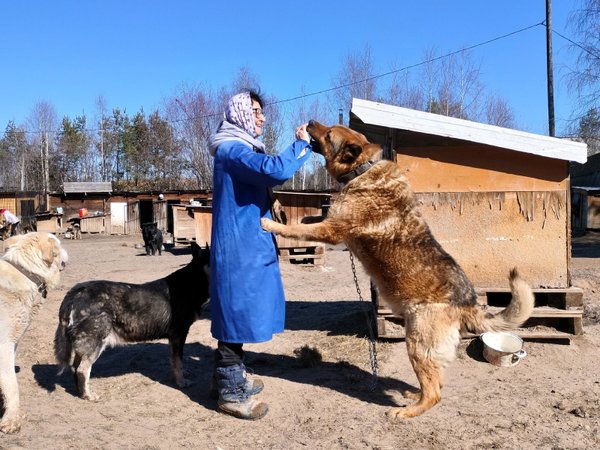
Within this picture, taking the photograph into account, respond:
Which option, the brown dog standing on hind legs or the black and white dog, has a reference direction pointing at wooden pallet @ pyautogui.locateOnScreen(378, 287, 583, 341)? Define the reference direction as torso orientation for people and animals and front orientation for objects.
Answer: the black and white dog

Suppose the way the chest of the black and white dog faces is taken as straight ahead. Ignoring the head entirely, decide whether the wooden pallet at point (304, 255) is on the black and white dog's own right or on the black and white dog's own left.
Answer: on the black and white dog's own left

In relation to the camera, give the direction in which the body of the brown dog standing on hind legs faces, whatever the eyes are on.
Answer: to the viewer's left

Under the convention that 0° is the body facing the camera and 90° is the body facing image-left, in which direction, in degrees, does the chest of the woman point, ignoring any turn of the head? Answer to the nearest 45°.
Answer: approximately 270°

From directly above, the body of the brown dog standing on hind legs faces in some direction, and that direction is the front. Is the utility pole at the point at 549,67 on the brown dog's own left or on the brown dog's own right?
on the brown dog's own right

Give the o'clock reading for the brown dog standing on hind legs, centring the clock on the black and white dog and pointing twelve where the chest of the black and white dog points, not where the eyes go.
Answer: The brown dog standing on hind legs is roughly at 1 o'clock from the black and white dog.

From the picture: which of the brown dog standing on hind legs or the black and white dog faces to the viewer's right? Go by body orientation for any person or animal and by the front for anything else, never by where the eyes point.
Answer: the black and white dog

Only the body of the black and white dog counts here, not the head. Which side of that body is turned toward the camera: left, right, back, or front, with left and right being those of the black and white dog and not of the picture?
right

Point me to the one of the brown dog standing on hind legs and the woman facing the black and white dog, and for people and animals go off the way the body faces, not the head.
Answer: the brown dog standing on hind legs

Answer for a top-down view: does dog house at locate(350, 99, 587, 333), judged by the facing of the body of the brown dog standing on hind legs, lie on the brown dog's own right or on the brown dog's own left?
on the brown dog's own right

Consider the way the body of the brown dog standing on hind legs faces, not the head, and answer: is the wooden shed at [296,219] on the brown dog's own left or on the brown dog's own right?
on the brown dog's own right

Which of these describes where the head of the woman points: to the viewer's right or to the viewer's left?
to the viewer's right

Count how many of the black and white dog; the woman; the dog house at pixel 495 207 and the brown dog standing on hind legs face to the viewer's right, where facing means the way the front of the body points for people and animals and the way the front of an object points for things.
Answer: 2

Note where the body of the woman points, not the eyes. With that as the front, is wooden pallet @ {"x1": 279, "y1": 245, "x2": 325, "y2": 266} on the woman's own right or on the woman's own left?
on the woman's own left
